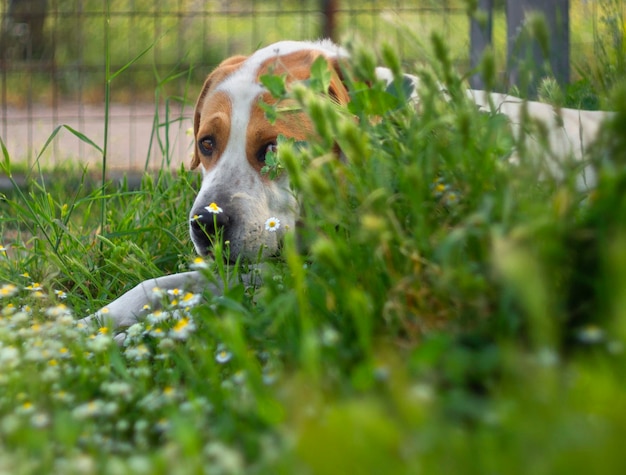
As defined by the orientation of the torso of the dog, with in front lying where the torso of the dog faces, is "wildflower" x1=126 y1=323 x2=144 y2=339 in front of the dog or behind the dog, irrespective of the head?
in front

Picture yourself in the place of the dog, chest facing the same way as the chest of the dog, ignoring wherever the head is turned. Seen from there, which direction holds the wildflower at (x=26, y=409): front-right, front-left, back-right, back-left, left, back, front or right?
front-left

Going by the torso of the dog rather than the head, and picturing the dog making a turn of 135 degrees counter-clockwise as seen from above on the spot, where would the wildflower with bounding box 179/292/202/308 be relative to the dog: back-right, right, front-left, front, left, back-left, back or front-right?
right

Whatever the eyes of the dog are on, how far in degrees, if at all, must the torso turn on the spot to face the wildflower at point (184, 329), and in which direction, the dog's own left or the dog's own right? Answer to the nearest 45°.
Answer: approximately 45° to the dog's own left

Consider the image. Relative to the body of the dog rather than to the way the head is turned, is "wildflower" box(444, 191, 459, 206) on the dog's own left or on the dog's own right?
on the dog's own left

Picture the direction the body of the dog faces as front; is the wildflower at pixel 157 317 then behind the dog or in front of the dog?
in front

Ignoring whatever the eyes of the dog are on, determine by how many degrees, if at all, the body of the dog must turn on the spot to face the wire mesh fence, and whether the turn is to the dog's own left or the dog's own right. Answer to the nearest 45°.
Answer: approximately 135° to the dog's own right

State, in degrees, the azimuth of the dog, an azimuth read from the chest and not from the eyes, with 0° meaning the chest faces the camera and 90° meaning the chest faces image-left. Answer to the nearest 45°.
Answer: approximately 45°
